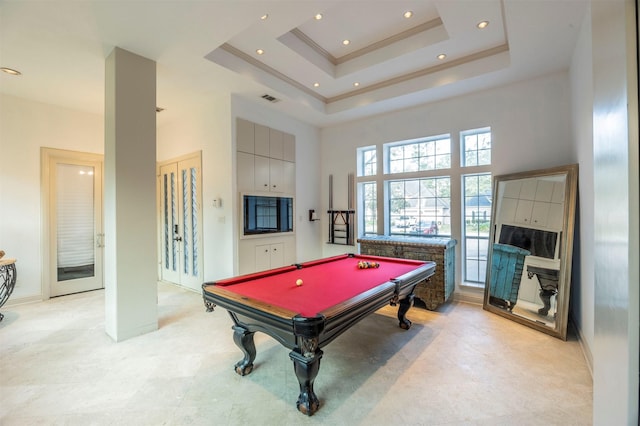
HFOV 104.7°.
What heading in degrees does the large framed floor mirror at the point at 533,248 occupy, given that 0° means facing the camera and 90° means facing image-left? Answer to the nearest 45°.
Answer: approximately 45°

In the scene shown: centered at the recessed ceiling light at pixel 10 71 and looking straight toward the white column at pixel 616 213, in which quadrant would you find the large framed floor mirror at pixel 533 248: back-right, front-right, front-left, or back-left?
front-left

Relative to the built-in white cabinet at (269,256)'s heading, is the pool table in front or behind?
in front

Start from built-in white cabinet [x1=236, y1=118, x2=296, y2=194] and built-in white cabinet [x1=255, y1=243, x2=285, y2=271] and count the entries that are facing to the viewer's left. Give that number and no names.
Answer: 0

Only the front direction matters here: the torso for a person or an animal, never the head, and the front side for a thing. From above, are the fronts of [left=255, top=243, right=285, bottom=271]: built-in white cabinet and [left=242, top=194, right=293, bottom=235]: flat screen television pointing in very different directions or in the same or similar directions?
same or similar directions

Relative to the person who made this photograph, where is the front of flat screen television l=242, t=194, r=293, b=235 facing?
facing the viewer and to the right of the viewer

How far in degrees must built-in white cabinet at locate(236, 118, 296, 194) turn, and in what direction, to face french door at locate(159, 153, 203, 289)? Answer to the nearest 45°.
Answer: approximately 135° to its right

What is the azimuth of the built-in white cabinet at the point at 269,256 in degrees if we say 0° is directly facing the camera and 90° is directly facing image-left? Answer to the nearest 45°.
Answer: approximately 315°

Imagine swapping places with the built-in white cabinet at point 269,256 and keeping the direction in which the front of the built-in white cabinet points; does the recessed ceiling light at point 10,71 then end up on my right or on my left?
on my right

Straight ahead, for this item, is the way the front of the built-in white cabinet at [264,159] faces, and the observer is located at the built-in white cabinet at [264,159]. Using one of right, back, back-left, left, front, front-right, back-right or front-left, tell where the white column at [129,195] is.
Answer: right

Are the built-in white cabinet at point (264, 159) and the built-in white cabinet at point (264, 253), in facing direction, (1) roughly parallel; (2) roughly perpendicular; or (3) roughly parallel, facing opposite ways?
roughly parallel

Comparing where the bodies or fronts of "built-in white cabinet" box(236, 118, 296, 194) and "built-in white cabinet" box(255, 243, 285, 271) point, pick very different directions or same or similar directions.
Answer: same or similar directions

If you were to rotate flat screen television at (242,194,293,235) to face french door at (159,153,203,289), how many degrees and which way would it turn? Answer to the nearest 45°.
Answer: approximately 135° to its right

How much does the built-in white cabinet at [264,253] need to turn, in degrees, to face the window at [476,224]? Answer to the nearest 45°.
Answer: approximately 45° to its left
